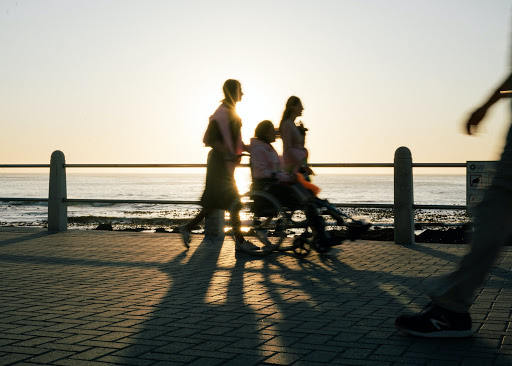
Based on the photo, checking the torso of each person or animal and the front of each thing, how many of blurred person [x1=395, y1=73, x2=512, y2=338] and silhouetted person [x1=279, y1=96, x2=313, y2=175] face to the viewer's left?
1

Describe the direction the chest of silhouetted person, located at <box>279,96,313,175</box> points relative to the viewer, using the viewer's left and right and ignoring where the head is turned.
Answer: facing to the right of the viewer

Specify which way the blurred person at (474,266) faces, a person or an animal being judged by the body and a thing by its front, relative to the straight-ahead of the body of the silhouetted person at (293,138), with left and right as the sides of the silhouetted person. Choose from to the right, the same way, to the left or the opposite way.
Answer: the opposite way

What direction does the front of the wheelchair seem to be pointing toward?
to the viewer's right

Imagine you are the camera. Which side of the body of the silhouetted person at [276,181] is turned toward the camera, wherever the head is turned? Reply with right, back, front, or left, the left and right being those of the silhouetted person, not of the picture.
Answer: right

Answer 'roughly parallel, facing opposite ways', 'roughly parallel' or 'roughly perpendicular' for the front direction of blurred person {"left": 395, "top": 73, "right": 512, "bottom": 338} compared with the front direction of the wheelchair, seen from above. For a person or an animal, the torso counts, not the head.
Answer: roughly parallel, facing opposite ways

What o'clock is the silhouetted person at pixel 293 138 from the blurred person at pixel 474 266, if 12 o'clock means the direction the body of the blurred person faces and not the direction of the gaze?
The silhouetted person is roughly at 2 o'clock from the blurred person.

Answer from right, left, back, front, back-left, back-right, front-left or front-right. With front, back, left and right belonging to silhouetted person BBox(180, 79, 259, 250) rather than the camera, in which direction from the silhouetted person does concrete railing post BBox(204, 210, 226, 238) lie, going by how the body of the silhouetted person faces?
left

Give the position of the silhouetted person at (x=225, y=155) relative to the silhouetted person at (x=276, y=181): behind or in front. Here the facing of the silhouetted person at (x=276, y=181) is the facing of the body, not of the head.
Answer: behind

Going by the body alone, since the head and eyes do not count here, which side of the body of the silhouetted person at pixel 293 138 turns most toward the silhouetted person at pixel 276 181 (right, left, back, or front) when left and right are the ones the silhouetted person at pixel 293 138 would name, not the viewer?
right

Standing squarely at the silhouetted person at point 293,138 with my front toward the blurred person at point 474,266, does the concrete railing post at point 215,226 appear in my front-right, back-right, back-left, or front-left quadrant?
back-right

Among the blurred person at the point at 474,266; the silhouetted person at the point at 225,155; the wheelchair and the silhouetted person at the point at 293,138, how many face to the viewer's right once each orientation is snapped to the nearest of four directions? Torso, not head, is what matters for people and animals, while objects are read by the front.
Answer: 3

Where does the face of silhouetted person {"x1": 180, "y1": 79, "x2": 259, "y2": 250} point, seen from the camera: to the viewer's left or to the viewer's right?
to the viewer's right

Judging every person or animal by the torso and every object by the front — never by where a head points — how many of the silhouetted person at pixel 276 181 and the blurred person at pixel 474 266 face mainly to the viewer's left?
1

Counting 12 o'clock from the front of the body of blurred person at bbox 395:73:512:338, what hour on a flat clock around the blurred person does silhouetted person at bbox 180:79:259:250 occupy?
The silhouetted person is roughly at 2 o'clock from the blurred person.

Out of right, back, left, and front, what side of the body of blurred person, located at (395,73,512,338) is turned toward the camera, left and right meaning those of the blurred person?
left

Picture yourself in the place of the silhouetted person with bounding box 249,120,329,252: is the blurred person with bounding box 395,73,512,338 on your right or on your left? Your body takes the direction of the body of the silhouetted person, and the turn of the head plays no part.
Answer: on your right

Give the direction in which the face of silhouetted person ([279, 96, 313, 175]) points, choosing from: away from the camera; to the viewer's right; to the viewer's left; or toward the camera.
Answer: to the viewer's right
